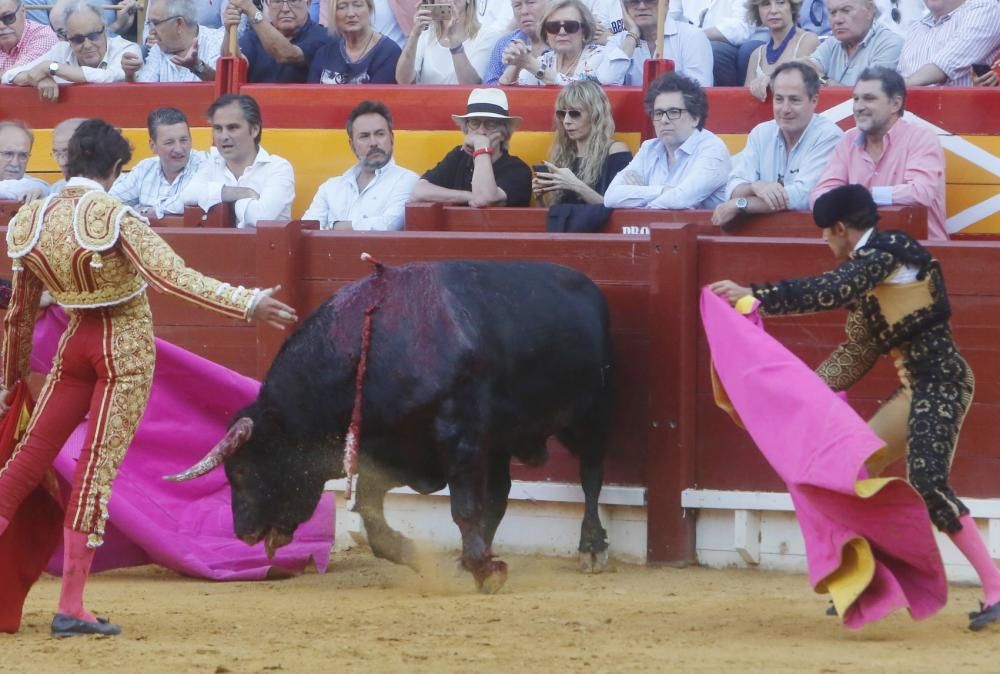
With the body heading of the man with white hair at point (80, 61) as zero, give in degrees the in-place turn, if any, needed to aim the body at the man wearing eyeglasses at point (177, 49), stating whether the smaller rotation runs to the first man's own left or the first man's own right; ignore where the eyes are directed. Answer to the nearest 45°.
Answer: approximately 45° to the first man's own left

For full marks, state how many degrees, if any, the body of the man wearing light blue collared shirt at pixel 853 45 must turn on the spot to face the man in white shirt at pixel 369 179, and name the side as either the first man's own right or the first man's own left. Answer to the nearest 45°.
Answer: approximately 45° to the first man's own right

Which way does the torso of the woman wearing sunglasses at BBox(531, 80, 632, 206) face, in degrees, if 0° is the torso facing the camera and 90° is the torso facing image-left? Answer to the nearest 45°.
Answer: approximately 45°

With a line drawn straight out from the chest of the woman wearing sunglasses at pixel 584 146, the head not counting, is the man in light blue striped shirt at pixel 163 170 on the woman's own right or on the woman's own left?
on the woman's own right

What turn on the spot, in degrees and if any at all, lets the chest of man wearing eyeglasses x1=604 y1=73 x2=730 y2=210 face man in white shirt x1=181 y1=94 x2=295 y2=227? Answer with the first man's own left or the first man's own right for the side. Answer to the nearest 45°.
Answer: approximately 45° to the first man's own right

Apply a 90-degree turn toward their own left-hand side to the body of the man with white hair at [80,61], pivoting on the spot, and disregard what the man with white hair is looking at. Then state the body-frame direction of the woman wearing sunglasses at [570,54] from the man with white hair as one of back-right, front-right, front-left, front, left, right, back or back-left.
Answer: front-right

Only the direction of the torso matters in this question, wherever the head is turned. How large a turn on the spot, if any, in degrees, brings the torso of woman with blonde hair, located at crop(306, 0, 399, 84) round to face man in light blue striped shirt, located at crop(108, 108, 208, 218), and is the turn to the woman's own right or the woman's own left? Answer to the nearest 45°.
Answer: approximately 45° to the woman's own right

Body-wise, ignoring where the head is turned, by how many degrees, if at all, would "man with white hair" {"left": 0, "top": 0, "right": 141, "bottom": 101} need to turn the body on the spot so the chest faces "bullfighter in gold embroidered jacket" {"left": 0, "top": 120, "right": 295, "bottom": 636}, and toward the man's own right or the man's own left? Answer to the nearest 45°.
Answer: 0° — they already face them

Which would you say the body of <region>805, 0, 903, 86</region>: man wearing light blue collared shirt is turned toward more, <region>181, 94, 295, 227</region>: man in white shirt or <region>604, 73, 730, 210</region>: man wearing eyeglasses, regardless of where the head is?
the man wearing eyeglasses
